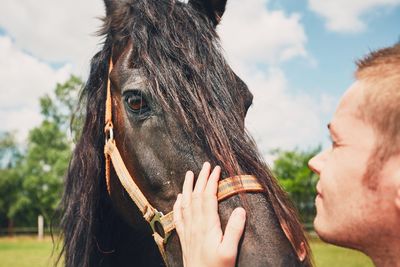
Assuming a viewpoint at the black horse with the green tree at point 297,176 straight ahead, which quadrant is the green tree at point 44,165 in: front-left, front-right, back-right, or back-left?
front-left

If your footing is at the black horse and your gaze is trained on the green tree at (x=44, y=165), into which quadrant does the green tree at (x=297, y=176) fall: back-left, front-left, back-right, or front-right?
front-right

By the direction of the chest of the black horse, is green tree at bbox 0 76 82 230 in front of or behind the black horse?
behind

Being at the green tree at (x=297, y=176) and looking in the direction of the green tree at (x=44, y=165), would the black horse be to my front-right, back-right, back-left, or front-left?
front-left
